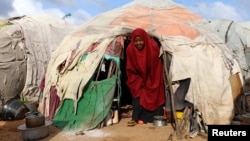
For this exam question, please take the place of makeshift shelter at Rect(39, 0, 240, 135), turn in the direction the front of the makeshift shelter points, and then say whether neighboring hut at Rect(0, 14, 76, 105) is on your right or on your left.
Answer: on your right

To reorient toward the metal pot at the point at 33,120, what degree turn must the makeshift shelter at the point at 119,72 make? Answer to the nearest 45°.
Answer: approximately 45° to its right

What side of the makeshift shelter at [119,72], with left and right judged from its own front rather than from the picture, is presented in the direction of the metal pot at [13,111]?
right

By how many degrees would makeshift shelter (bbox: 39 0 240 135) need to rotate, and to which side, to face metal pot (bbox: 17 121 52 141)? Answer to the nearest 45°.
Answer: approximately 45° to its right

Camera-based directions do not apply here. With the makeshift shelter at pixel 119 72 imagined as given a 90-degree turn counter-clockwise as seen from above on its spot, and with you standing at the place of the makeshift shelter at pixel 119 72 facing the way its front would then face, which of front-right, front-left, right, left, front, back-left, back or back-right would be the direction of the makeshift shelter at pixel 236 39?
front-left

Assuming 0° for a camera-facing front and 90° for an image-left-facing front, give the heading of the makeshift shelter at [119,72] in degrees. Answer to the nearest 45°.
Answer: approximately 0°

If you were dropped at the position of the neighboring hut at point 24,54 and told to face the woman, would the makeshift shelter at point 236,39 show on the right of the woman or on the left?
left
